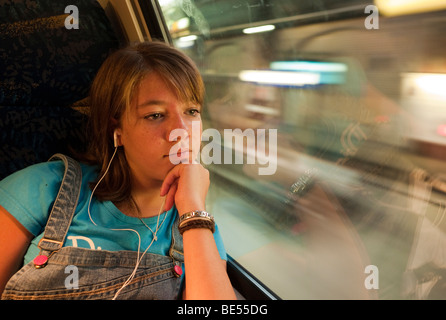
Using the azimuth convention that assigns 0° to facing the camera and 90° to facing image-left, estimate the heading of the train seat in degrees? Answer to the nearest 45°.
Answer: approximately 0°
